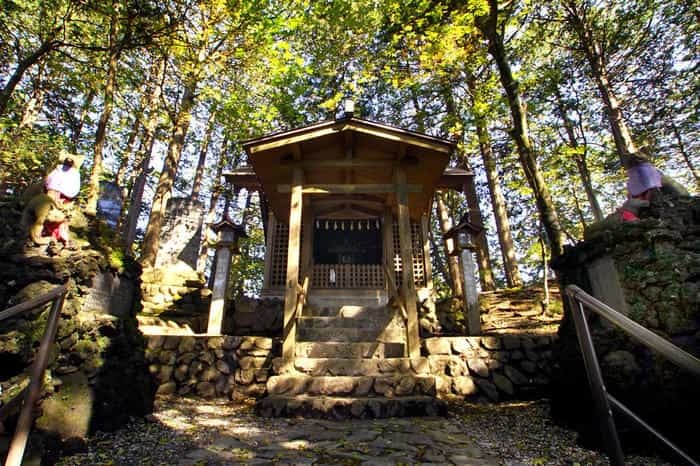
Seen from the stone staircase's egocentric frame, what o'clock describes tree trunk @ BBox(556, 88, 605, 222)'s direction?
The tree trunk is roughly at 8 o'clock from the stone staircase.

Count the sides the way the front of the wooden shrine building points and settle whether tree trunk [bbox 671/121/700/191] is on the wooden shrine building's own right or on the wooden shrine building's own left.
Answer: on the wooden shrine building's own left

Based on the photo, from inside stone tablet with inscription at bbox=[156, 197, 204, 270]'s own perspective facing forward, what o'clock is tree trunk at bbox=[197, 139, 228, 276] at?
The tree trunk is roughly at 7 o'clock from the stone tablet with inscription.

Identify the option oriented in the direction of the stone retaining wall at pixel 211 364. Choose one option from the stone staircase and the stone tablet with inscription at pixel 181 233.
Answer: the stone tablet with inscription

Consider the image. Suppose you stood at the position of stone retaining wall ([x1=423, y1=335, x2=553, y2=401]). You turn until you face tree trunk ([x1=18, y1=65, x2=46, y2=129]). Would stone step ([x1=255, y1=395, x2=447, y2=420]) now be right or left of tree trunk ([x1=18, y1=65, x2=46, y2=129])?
left

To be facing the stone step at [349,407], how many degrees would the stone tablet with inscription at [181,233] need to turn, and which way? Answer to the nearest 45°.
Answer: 0° — it already faces it

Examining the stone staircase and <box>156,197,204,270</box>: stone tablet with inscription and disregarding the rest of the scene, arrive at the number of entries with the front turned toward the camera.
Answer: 2

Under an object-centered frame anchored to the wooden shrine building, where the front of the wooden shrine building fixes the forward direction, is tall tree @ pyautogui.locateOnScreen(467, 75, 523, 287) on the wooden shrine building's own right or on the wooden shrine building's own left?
on the wooden shrine building's own left

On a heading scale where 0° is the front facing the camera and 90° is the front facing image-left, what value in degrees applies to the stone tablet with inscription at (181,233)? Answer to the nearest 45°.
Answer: approximately 0°

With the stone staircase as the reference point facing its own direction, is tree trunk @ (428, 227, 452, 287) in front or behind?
behind

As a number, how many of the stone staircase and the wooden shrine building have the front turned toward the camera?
2

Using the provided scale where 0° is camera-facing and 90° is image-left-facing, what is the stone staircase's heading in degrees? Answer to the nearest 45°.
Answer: approximately 0°
